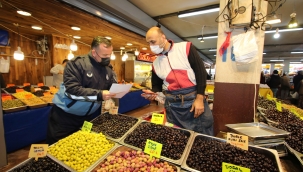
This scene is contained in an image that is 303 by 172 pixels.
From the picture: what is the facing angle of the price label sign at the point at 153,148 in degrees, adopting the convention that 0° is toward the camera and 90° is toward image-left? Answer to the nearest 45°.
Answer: approximately 0°

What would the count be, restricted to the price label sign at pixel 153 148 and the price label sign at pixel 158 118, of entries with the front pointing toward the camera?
2

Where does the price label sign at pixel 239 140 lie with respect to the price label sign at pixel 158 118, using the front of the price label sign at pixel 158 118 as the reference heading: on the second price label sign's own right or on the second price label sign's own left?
on the second price label sign's own left

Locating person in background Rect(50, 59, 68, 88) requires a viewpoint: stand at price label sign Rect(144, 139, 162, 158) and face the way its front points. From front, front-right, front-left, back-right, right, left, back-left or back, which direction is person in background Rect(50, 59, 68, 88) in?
back-right

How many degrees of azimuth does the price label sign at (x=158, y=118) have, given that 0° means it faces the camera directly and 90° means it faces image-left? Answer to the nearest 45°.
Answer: approximately 0°

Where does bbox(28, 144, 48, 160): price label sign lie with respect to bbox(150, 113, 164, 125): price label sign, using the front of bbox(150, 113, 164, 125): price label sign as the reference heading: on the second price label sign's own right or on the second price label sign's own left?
on the second price label sign's own right

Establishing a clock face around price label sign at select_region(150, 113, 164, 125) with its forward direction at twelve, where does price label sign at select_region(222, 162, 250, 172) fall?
price label sign at select_region(222, 162, 250, 172) is roughly at 11 o'clock from price label sign at select_region(150, 113, 164, 125).

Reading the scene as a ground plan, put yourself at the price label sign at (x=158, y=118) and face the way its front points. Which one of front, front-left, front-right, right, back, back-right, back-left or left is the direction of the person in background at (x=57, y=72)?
back-right
